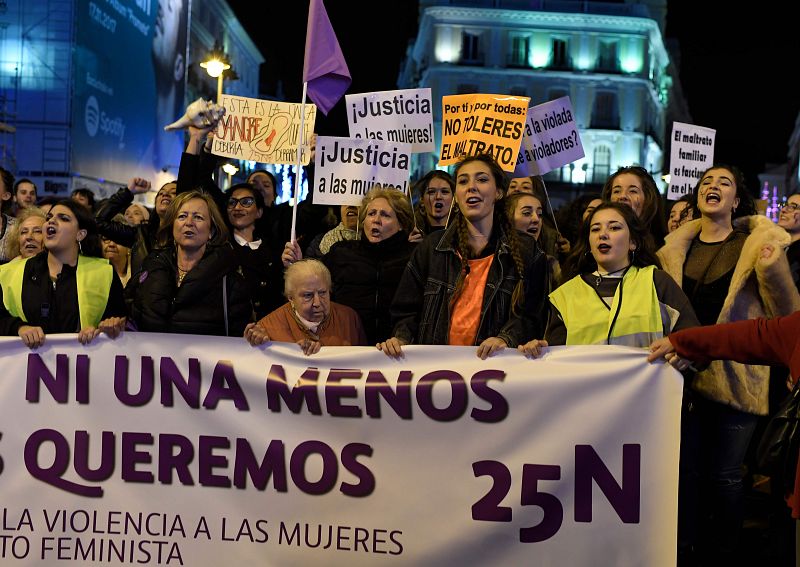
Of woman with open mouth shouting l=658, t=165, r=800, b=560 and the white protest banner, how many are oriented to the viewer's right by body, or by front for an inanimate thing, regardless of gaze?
0

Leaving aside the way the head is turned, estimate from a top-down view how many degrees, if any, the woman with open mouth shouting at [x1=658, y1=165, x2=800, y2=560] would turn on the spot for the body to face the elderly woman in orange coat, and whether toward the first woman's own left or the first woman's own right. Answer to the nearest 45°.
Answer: approximately 45° to the first woman's own right

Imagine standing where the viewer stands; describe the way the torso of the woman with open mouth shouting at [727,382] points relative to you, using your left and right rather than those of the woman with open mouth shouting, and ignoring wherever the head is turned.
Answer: facing the viewer and to the left of the viewer

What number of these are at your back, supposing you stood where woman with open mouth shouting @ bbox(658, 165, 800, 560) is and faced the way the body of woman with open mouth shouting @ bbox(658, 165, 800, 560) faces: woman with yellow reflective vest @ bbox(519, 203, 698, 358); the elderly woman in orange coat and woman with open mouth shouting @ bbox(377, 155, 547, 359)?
0

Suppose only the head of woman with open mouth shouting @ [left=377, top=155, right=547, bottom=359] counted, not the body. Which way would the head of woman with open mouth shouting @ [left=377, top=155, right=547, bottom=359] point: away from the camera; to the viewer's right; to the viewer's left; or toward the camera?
toward the camera

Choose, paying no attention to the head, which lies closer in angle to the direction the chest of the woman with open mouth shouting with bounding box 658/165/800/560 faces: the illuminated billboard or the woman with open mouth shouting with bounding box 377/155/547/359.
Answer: the woman with open mouth shouting

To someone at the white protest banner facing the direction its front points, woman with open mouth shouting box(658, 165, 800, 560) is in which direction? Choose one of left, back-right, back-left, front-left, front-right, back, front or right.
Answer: left

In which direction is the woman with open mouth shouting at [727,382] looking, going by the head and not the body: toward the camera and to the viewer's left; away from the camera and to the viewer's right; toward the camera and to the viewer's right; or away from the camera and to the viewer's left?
toward the camera and to the viewer's left

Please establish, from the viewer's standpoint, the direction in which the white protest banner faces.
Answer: facing the viewer
